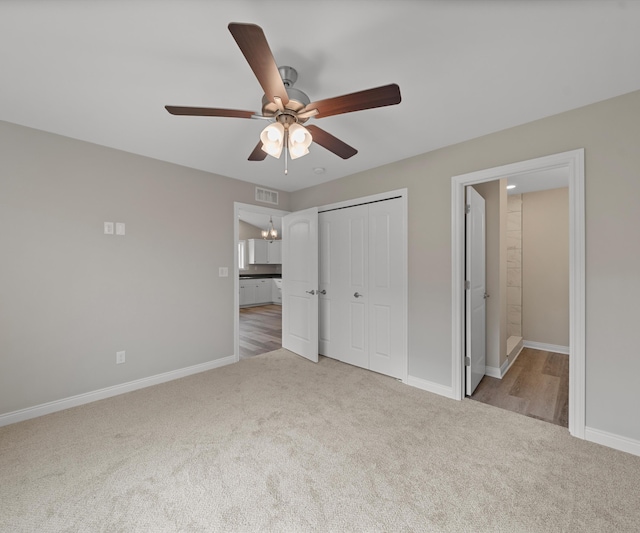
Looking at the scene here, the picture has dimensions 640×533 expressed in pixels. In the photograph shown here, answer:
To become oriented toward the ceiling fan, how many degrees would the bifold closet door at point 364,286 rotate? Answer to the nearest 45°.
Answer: approximately 45° to its left

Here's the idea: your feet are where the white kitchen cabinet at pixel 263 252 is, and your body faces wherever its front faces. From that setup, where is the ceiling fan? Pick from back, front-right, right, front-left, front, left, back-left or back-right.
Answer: front-right

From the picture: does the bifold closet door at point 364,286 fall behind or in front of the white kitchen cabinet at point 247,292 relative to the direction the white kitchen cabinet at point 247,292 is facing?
in front

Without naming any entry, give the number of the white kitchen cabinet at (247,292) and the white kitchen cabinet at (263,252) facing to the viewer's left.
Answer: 0

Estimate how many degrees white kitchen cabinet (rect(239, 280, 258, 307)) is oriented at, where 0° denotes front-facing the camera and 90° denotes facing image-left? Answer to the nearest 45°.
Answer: approximately 315°

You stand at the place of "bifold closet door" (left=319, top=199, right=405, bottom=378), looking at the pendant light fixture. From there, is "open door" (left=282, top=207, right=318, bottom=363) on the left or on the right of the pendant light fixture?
left
